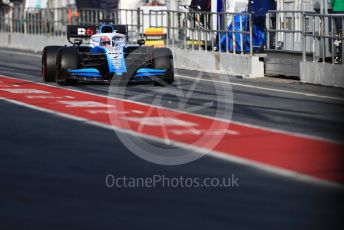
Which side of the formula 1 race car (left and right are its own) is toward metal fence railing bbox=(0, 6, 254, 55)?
back

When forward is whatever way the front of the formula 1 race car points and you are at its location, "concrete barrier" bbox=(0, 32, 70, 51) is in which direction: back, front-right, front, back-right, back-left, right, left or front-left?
back

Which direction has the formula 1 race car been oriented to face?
toward the camera

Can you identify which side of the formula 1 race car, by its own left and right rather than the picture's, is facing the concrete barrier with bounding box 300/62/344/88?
left

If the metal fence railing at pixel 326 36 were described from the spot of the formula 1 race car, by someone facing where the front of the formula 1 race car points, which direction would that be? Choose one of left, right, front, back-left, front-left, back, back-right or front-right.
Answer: left
